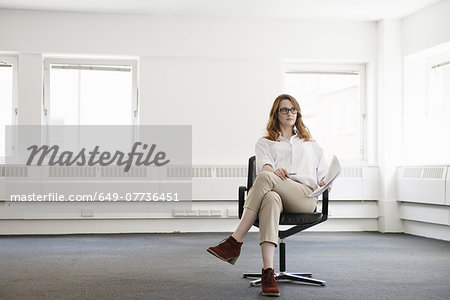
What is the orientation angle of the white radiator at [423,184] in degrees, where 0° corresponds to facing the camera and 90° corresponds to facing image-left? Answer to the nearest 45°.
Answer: approximately 45°

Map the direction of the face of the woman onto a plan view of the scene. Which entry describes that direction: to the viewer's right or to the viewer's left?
to the viewer's right

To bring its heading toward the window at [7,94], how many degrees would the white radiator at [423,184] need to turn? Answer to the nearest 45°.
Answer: approximately 45° to its right

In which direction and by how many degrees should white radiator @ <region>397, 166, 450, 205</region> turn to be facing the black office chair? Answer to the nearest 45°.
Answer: approximately 45° to its left
